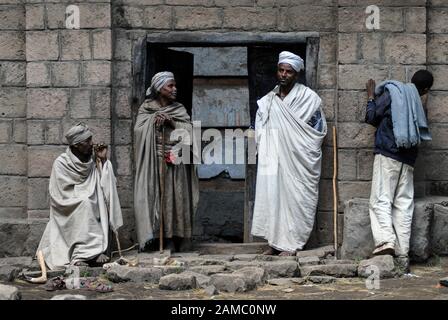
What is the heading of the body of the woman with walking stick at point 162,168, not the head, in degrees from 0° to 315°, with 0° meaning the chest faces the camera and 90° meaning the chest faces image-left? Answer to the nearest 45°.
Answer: approximately 0°

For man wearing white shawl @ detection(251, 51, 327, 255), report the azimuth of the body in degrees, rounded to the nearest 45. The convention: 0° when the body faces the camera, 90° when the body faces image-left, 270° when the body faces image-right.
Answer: approximately 45°

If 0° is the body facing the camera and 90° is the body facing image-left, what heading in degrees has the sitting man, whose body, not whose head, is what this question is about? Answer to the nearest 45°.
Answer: approximately 315°

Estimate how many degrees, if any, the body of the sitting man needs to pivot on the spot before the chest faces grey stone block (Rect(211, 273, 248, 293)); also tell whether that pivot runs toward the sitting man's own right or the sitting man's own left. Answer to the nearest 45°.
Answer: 0° — they already face it
